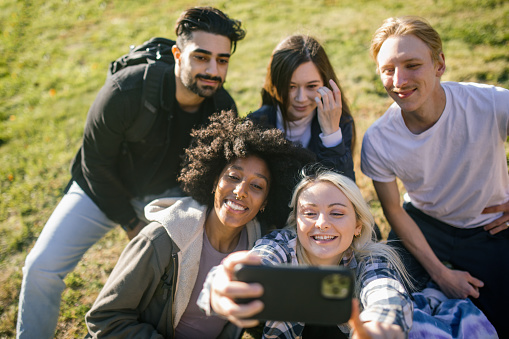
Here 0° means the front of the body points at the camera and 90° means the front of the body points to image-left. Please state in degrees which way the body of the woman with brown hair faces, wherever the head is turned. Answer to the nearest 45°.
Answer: approximately 0°

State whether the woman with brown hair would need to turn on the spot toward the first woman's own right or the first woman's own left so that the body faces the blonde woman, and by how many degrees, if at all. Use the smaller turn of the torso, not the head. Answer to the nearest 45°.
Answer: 0° — they already face them

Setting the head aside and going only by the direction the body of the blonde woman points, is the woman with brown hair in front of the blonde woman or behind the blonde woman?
behind

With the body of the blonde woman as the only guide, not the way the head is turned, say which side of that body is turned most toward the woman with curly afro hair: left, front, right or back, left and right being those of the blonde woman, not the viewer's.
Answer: right

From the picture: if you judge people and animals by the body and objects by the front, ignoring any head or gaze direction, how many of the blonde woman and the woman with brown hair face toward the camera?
2

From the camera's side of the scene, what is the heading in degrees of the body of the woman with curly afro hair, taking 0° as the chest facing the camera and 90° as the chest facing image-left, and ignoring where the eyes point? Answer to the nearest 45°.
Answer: approximately 315°
